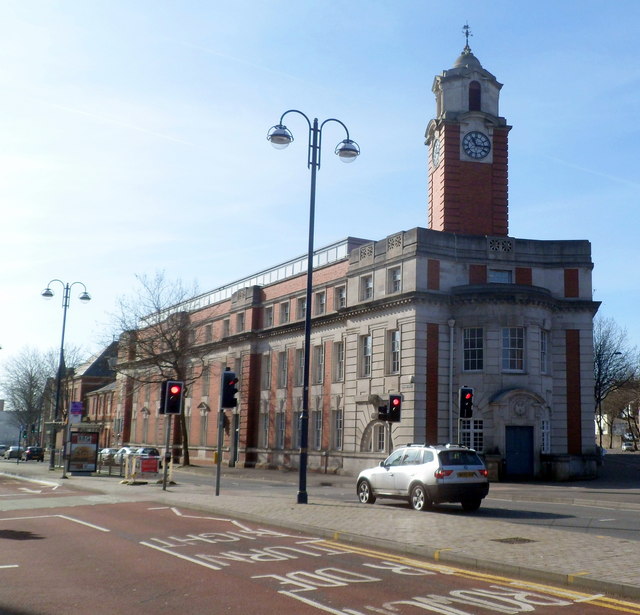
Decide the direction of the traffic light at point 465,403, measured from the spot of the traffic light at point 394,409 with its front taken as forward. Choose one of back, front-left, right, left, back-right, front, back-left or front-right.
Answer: left

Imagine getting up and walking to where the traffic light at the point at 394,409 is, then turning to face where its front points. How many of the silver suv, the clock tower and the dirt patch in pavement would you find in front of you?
2

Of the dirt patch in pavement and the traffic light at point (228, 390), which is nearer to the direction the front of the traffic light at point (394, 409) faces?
the dirt patch in pavement

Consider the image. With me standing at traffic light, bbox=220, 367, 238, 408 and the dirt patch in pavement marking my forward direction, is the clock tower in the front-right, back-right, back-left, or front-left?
back-left

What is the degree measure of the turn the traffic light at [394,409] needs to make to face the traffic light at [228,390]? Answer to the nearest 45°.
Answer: approximately 45° to its right

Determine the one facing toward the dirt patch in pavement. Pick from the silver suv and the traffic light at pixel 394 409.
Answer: the traffic light

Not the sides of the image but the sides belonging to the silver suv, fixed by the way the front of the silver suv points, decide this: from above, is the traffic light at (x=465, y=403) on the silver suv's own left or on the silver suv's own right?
on the silver suv's own right

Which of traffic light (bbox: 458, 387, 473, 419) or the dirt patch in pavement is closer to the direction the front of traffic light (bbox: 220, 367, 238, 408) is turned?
the dirt patch in pavement

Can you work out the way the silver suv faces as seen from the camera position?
facing away from the viewer and to the left of the viewer

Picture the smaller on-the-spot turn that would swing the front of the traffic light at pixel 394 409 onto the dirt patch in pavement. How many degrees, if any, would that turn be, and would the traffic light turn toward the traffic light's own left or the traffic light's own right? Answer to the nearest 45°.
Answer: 0° — it already faces it

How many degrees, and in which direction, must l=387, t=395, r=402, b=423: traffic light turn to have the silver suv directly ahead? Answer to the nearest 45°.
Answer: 0° — it already faces it

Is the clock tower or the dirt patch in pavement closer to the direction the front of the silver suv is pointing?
the clock tower

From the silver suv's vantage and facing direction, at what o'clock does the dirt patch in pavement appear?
The dirt patch in pavement is roughly at 7 o'clock from the silver suv.
